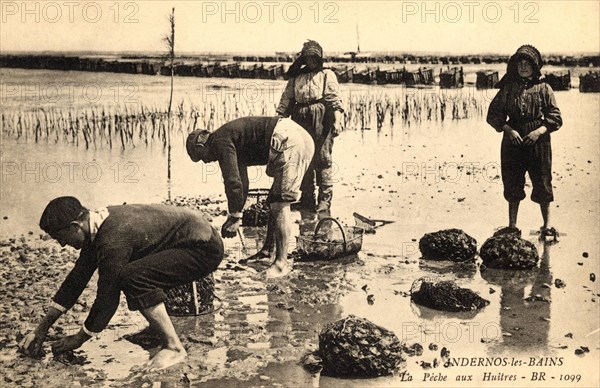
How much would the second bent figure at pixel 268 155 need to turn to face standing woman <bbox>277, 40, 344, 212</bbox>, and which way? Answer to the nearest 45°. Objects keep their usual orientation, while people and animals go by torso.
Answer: approximately 90° to its right

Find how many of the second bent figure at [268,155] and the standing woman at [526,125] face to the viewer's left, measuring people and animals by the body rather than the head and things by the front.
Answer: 1

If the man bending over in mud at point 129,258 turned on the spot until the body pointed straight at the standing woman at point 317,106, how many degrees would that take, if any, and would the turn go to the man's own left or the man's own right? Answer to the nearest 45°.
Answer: approximately 135° to the man's own right

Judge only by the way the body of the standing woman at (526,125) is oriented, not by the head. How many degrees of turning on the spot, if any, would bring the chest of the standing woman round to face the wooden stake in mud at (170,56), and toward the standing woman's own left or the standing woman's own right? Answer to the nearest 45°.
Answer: approximately 90° to the standing woman's own right

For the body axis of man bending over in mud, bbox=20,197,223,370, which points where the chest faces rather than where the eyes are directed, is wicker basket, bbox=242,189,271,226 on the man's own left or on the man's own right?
on the man's own right

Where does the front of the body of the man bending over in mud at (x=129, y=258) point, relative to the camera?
to the viewer's left

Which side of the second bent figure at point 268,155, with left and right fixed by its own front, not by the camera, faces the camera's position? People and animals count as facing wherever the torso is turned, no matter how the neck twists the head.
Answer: left

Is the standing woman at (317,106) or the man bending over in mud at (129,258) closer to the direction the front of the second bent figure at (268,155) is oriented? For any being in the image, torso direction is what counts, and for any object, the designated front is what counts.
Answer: the man bending over in mud

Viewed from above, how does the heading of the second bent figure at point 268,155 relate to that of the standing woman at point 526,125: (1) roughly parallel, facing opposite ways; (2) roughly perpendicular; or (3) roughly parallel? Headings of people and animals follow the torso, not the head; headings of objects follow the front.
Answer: roughly perpendicular

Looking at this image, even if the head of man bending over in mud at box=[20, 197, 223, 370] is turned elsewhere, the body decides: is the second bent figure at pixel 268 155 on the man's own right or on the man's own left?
on the man's own right
